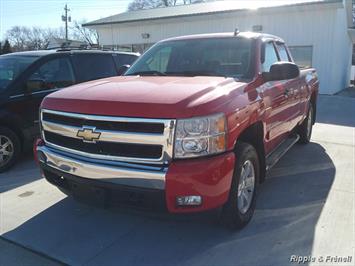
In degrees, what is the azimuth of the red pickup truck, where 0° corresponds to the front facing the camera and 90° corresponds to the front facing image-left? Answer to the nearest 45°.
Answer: approximately 45°

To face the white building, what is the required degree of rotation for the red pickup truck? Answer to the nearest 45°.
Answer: approximately 135° to its right
